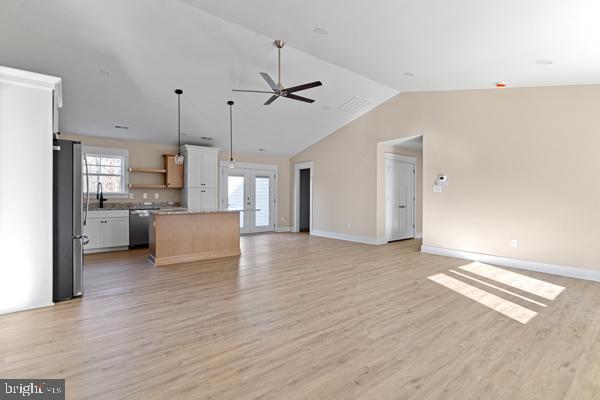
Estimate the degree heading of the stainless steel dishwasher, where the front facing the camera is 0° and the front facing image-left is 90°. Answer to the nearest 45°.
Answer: approximately 0°

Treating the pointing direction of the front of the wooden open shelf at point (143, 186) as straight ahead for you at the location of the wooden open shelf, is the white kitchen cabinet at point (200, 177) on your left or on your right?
on your left

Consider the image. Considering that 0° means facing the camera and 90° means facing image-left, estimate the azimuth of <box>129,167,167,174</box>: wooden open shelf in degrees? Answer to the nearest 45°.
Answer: approximately 0°

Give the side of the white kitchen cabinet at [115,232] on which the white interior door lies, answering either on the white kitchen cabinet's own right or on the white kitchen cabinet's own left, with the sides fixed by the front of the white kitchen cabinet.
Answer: on the white kitchen cabinet's own left

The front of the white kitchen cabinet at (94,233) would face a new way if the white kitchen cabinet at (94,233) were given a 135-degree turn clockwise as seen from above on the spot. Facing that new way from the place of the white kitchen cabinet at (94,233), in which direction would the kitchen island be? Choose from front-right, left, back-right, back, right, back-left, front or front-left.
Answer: back

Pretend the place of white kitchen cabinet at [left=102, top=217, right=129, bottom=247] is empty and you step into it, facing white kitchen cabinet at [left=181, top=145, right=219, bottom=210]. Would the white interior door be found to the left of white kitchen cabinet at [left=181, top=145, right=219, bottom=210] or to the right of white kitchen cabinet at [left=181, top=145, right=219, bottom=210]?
right
